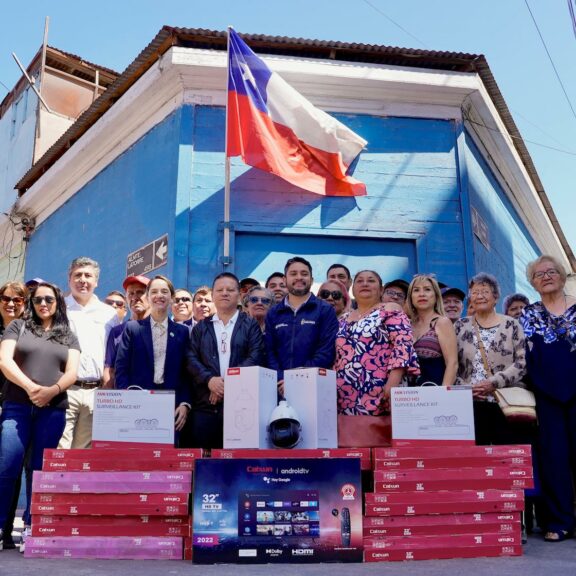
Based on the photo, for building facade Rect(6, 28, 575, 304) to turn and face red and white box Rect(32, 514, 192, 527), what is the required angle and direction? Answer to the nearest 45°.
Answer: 0° — it already faces it

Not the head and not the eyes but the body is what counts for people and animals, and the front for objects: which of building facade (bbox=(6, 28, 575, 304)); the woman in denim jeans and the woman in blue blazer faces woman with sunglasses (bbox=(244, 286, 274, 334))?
the building facade

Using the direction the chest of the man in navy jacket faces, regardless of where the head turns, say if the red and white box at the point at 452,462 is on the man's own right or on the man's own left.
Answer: on the man's own left

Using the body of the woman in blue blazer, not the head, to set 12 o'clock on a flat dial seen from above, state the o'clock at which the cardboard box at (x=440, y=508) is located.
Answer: The cardboard box is roughly at 10 o'clock from the woman in blue blazer.

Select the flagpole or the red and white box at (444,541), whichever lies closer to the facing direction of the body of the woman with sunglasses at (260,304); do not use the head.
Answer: the red and white box

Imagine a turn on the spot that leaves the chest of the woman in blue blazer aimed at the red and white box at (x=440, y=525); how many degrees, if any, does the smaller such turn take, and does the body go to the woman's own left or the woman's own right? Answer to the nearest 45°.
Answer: approximately 45° to the woman's own left

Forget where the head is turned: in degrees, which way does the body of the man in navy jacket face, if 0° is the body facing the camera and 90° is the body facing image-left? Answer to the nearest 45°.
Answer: approximately 0°

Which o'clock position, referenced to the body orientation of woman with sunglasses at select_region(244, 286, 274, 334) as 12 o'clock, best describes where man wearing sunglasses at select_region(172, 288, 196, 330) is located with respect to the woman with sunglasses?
The man wearing sunglasses is roughly at 4 o'clock from the woman with sunglasses.
